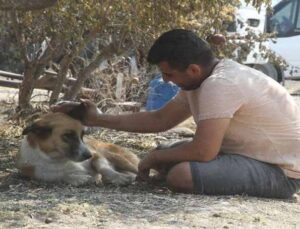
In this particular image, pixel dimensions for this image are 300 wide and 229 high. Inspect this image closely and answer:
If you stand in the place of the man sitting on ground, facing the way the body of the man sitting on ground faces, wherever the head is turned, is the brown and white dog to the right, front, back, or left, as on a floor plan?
front

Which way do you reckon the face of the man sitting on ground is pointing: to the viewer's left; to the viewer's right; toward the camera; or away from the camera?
to the viewer's left

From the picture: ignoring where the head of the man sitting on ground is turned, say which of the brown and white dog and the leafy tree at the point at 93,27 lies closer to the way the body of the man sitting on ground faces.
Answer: the brown and white dog

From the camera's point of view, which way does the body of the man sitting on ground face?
to the viewer's left

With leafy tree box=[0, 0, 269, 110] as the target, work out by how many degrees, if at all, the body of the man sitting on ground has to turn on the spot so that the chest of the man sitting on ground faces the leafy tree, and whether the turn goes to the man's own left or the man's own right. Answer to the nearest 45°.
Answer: approximately 45° to the man's own right
